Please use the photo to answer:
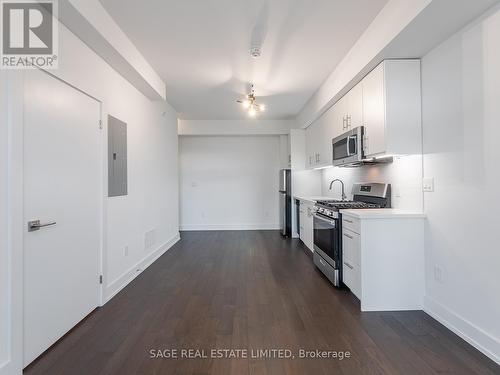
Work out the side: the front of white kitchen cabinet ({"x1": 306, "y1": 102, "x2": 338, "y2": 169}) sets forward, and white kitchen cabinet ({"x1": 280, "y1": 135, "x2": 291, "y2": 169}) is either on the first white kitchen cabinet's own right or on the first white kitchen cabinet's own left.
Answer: on the first white kitchen cabinet's own right

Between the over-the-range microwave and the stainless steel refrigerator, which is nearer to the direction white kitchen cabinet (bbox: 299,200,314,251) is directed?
the stainless steel refrigerator

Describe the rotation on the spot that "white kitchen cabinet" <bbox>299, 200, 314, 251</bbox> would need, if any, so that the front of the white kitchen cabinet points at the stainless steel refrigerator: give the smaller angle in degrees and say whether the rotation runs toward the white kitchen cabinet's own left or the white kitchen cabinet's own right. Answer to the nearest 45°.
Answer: approximately 45° to the white kitchen cabinet's own right

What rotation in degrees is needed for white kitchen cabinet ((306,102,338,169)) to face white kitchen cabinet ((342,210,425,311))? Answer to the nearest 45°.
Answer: approximately 90° to its left

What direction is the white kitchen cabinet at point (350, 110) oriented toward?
to the viewer's left

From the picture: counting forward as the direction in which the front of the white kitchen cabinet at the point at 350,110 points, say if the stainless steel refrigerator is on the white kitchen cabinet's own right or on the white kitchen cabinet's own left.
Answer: on the white kitchen cabinet's own right

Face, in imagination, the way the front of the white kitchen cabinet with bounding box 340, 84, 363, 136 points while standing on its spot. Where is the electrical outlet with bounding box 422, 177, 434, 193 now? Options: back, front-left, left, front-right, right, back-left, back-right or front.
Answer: back-left

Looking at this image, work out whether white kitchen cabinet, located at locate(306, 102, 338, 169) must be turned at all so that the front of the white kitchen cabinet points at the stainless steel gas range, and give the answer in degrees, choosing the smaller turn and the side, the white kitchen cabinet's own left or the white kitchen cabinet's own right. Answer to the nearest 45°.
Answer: approximately 90° to the white kitchen cabinet's own left

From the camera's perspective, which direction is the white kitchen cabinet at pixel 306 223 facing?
to the viewer's left

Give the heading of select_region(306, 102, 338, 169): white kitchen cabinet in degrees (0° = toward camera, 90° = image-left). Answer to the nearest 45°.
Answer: approximately 90°

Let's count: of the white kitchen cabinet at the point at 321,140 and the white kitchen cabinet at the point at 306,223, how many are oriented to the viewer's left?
2

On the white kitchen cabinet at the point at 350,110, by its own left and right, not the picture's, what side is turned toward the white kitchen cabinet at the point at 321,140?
right

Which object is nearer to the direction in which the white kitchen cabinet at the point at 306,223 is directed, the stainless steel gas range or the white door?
the white door
